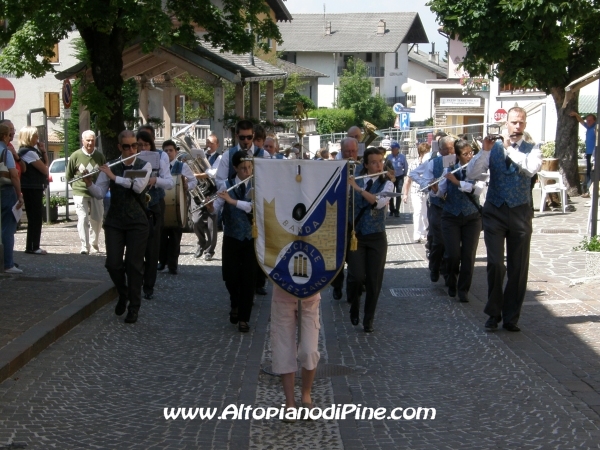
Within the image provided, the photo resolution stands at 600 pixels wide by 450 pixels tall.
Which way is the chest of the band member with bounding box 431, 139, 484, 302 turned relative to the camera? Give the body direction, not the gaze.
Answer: toward the camera

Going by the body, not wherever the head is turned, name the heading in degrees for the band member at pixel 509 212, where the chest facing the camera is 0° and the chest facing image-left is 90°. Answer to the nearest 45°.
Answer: approximately 0°

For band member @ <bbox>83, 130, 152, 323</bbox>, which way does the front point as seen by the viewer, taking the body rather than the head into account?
toward the camera

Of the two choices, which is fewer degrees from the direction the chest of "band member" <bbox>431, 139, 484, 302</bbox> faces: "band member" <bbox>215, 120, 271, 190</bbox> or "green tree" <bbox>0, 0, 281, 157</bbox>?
the band member

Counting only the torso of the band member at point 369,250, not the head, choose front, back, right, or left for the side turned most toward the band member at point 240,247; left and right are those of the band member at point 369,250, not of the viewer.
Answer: right

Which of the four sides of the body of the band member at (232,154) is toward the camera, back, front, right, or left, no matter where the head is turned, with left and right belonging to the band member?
front

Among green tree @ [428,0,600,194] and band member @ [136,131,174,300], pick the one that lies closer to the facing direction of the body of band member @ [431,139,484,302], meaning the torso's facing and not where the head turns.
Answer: the band member
